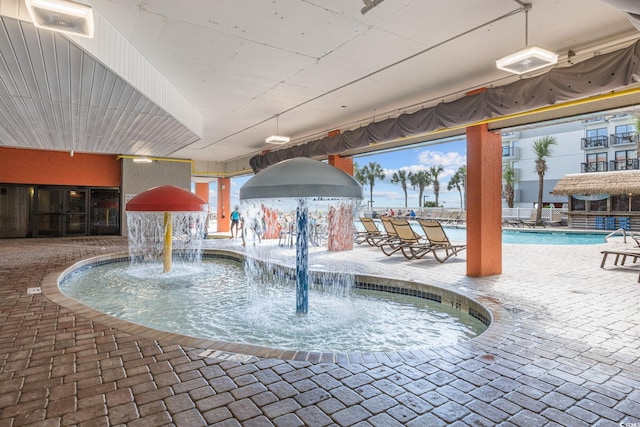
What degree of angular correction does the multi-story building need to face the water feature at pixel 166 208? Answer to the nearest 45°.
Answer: approximately 45° to its left

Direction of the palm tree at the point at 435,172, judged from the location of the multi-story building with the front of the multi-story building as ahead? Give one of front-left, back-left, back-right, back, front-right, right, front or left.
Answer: right

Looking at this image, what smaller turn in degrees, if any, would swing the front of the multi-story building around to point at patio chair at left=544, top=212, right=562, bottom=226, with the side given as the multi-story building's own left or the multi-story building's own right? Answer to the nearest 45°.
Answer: approximately 45° to the multi-story building's own left

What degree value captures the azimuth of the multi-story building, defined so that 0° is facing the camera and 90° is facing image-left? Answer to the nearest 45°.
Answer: approximately 45°

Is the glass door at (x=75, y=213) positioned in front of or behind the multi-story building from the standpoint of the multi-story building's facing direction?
in front

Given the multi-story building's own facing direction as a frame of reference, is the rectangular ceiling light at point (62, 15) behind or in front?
in front

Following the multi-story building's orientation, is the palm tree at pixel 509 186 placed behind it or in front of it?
in front

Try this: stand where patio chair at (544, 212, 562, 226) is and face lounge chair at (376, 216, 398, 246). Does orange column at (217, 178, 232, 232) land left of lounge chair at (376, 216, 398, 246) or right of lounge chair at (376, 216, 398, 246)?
right
